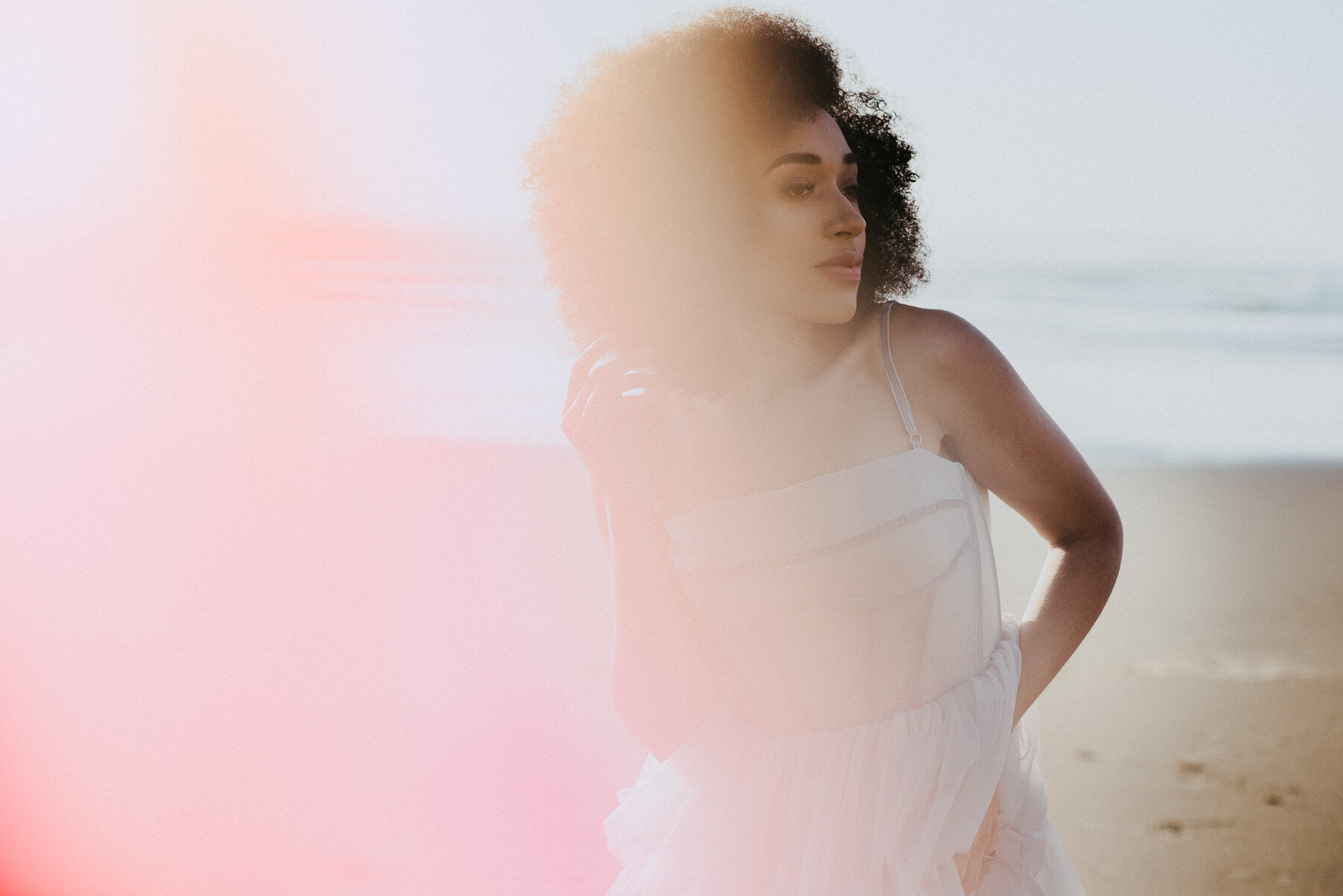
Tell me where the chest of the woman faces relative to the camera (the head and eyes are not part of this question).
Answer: toward the camera

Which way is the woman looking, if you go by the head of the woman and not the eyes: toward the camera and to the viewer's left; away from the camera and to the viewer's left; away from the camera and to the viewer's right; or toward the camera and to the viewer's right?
toward the camera and to the viewer's right
